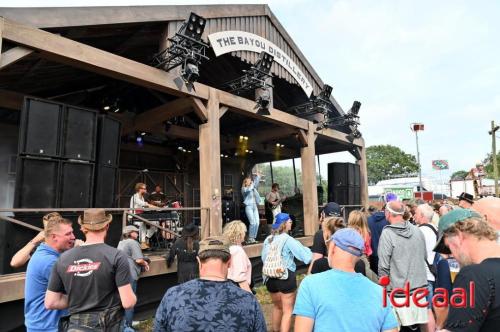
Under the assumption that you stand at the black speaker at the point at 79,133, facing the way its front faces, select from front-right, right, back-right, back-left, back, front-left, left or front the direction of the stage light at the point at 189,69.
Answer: front-left

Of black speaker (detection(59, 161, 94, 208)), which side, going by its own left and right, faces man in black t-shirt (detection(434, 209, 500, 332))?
front

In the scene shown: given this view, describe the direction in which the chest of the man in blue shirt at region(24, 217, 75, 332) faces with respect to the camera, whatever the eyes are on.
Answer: to the viewer's right

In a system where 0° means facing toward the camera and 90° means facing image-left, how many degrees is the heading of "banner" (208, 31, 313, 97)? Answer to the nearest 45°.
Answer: approximately 315°

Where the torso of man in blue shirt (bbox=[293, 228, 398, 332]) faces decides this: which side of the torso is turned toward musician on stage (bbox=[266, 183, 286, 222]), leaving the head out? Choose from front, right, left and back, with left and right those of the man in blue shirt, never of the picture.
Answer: front

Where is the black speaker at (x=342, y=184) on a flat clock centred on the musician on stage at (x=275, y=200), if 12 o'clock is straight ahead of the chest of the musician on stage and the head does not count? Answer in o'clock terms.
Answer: The black speaker is roughly at 9 o'clock from the musician on stage.

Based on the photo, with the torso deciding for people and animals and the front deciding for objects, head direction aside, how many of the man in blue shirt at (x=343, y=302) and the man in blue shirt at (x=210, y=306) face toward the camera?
0

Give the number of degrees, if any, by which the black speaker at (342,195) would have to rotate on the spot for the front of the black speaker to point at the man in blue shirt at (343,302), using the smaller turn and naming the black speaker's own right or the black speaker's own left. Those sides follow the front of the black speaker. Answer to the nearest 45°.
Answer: approximately 45° to the black speaker's own right

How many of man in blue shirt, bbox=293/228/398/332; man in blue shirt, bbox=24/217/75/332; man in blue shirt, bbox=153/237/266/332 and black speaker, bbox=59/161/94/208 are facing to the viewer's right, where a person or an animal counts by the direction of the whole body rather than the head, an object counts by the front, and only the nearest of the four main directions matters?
1

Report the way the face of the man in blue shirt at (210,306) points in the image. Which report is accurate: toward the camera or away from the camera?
away from the camera

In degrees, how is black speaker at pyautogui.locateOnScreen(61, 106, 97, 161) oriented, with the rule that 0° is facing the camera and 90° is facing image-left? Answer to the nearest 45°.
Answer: approximately 315°
